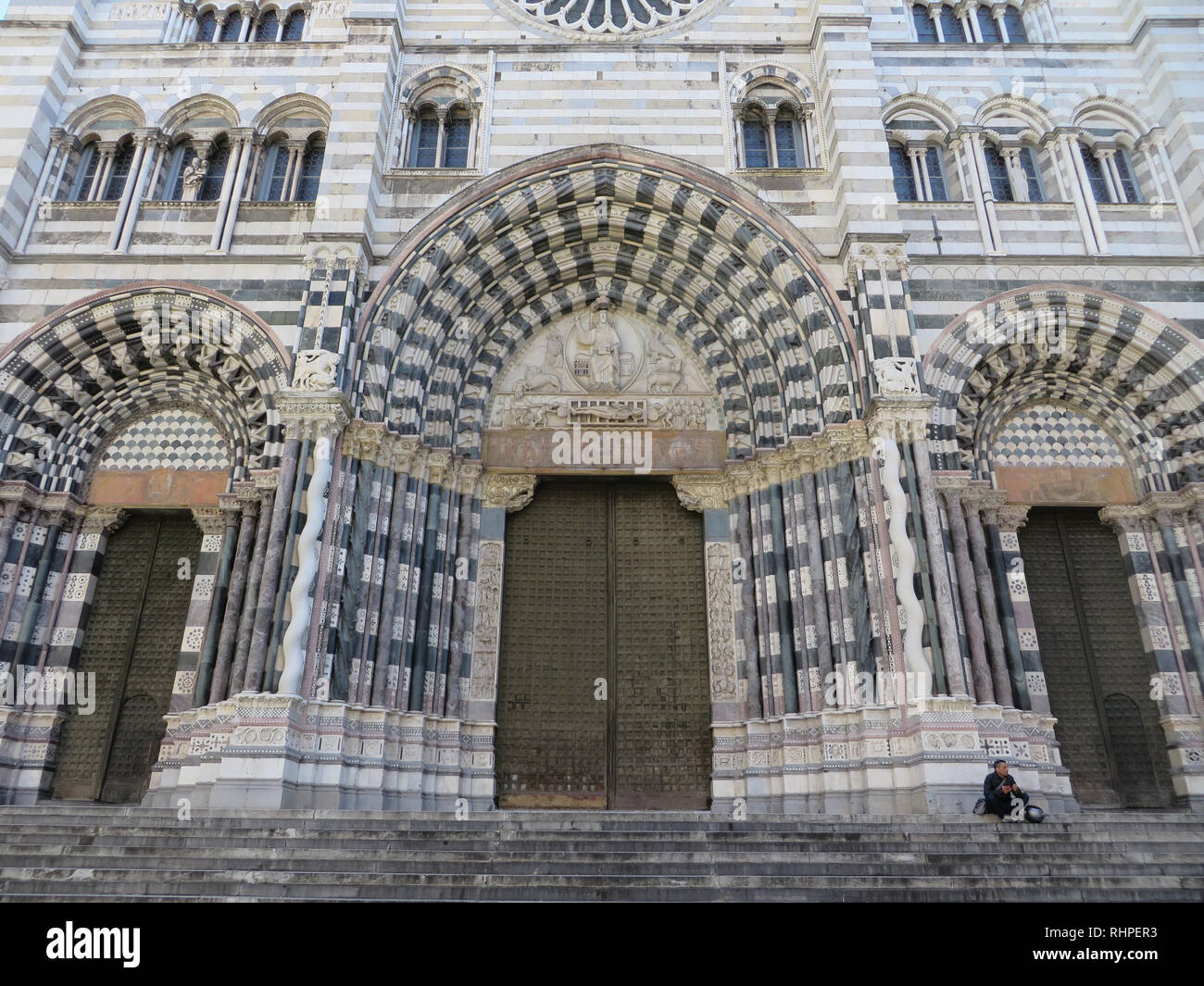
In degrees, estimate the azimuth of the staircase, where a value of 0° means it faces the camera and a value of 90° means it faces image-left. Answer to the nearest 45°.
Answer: approximately 0°

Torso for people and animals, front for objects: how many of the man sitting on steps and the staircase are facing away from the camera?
0

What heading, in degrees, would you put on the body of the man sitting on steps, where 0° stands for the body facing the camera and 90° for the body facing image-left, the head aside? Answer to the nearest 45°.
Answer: approximately 315°
